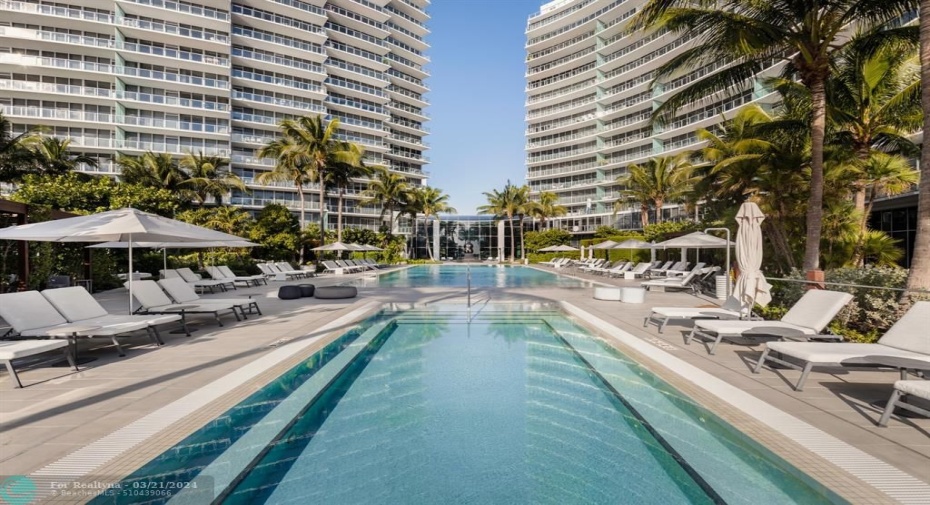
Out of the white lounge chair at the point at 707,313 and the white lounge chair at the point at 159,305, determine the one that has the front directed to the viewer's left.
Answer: the white lounge chair at the point at 707,313

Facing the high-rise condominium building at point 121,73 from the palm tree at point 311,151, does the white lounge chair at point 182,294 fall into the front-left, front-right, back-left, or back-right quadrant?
back-left

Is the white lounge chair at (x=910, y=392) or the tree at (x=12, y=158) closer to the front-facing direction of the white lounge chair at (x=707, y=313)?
the tree

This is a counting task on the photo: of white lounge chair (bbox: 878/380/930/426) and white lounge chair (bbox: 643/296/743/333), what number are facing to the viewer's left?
2

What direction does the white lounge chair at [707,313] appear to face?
to the viewer's left

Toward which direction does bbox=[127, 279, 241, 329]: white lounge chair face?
to the viewer's right

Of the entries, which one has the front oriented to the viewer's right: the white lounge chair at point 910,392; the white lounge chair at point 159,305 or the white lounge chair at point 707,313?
the white lounge chair at point 159,305

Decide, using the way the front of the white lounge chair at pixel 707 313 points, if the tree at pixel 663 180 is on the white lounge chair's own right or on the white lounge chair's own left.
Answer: on the white lounge chair's own right

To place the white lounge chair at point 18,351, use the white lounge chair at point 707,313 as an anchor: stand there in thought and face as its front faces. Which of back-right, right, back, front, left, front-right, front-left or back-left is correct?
front-left

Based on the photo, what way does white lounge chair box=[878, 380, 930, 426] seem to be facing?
to the viewer's left

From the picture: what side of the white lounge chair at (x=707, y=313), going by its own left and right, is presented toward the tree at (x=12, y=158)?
front

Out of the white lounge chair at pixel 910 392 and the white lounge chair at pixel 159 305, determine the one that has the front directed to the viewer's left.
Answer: the white lounge chair at pixel 910 392
